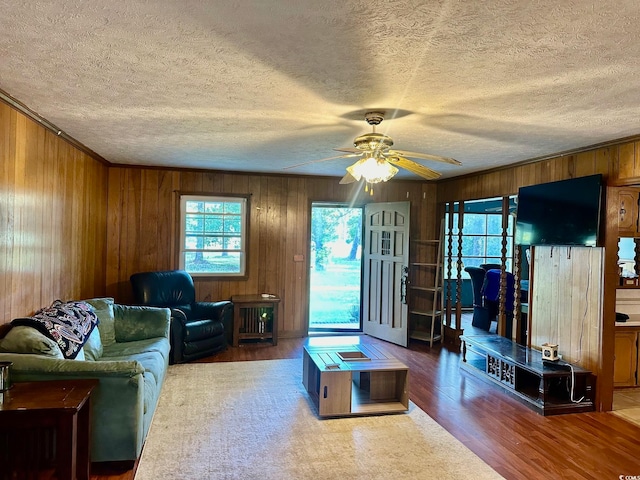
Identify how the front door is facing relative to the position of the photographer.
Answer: facing the viewer and to the left of the viewer

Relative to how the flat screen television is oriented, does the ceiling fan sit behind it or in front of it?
in front

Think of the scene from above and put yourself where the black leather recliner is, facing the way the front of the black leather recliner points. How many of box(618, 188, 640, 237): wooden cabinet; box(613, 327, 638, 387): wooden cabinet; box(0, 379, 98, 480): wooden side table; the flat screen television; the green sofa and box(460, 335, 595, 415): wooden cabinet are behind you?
0

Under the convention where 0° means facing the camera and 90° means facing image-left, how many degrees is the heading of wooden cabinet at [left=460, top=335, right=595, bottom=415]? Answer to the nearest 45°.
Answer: approximately 45°

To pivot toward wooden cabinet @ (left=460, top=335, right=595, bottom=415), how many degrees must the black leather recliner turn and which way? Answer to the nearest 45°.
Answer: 0° — it already faces it

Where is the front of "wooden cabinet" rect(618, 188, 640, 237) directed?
toward the camera

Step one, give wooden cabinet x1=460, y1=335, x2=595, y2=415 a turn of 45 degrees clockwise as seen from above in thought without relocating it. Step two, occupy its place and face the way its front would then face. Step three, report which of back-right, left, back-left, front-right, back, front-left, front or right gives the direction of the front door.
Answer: front-right

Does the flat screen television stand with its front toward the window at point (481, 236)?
no

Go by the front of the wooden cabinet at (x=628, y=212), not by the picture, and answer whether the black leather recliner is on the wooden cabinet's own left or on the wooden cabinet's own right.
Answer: on the wooden cabinet's own right

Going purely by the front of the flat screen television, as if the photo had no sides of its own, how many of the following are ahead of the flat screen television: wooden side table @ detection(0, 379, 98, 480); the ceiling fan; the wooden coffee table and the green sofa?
4

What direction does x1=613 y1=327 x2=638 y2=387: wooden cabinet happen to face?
toward the camera

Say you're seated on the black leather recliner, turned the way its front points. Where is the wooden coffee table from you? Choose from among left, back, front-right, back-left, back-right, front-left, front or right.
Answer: front

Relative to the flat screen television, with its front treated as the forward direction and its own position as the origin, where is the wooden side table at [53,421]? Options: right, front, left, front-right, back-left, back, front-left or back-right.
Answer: front
